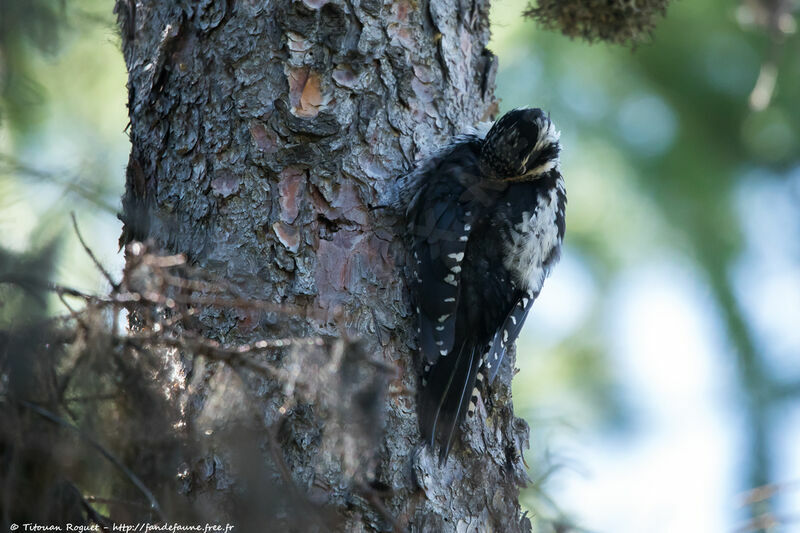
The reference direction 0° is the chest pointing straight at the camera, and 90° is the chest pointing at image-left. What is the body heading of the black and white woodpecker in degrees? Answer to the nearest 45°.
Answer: approximately 180°
